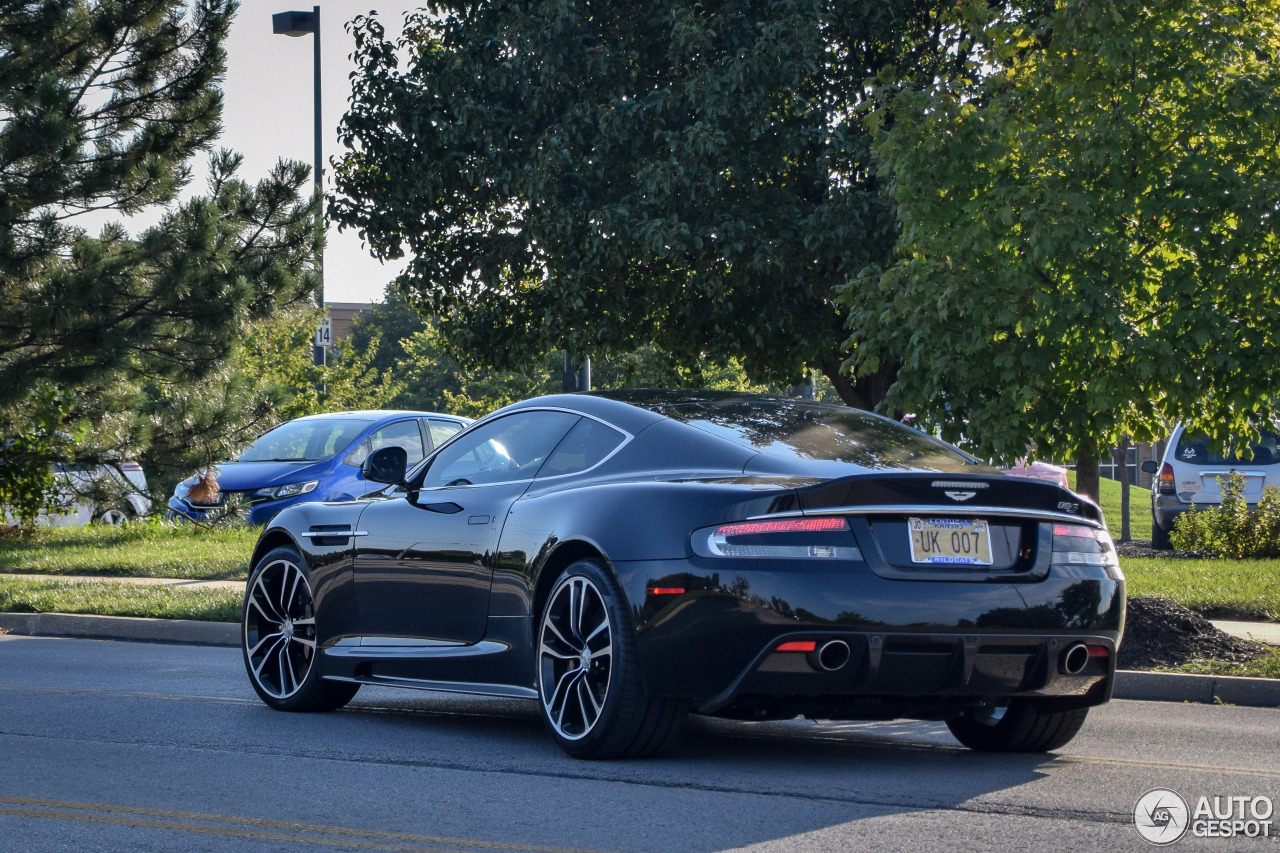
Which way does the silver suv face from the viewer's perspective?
away from the camera

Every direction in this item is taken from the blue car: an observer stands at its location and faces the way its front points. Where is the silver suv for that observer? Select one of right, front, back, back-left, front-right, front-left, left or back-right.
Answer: back-left

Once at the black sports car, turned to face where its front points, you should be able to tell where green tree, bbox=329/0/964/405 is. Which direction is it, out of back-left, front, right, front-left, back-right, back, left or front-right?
front-right

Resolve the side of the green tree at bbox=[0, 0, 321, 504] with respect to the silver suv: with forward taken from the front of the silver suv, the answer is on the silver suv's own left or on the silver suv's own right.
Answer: on the silver suv's own left

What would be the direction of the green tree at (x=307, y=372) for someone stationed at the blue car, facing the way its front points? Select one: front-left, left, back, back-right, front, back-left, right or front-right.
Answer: back-right

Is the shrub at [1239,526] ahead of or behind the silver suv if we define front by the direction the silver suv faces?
behind

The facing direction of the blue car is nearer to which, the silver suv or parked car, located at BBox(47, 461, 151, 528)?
the parked car

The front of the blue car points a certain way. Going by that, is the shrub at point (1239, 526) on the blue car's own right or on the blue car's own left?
on the blue car's own left

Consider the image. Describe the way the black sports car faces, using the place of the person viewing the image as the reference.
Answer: facing away from the viewer and to the left of the viewer

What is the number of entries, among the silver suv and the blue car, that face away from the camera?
1

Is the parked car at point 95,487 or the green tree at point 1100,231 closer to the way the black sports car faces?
the parked car

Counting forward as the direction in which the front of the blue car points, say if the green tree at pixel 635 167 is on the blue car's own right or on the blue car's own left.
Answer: on the blue car's own left

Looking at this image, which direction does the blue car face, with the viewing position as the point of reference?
facing the viewer and to the left of the viewer

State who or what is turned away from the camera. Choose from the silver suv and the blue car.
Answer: the silver suv

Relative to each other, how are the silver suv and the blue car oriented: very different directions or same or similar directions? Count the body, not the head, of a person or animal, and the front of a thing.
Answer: very different directions
